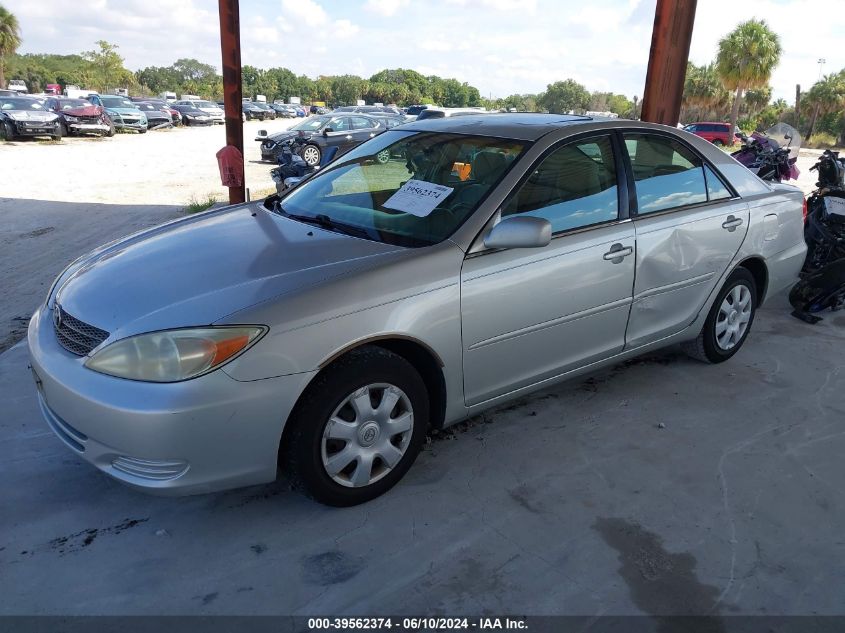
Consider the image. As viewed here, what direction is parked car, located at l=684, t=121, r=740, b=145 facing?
to the viewer's left

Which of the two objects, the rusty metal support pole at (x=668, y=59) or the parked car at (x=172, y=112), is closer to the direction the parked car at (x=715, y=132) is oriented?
the parked car

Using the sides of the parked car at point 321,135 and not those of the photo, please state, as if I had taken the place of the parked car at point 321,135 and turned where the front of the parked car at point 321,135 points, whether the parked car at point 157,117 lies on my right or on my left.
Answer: on my right

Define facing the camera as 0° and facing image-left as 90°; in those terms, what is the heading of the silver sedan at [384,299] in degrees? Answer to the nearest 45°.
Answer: approximately 45°

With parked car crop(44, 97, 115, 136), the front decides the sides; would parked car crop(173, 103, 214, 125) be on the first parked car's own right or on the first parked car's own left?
on the first parked car's own left

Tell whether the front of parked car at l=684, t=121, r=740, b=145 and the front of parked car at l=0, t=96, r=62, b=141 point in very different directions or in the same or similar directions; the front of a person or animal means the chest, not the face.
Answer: very different directions
